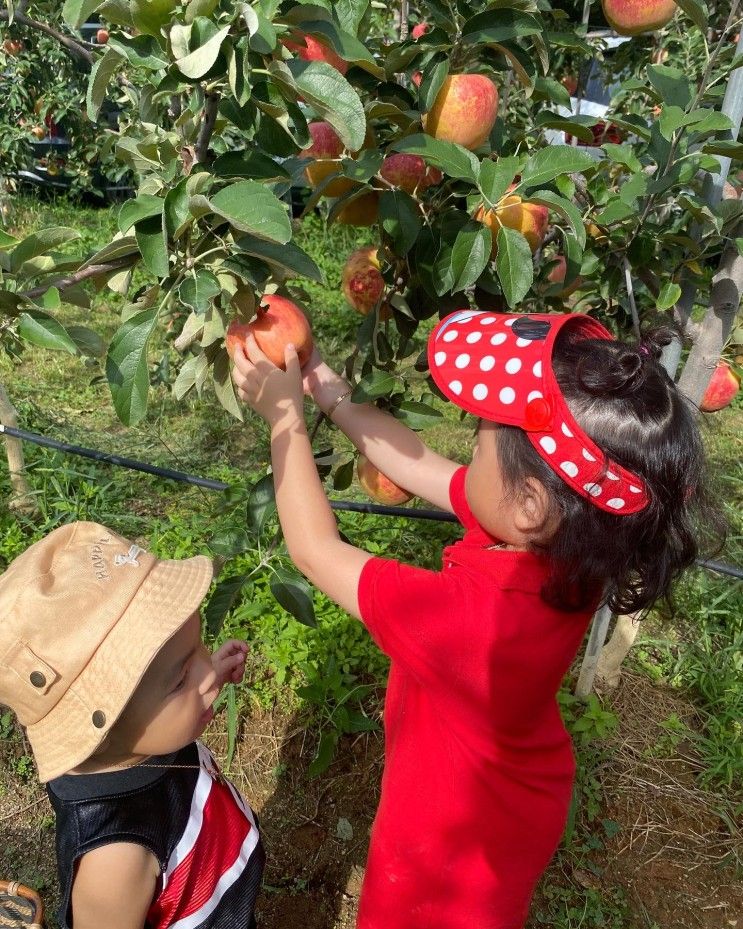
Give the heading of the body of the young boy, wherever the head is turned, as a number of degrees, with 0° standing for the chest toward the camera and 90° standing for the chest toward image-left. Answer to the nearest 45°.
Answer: approximately 270°

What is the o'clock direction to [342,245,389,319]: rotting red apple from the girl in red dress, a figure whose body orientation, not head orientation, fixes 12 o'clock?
The rotting red apple is roughly at 1 o'clock from the girl in red dress.

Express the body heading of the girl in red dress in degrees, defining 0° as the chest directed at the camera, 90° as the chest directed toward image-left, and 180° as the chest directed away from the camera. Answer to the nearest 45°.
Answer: approximately 135°

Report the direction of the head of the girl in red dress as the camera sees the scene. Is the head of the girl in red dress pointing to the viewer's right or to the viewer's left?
to the viewer's left

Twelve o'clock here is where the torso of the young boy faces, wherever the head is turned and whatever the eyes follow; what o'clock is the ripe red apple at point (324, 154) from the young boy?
The ripe red apple is roughly at 10 o'clock from the young boy.

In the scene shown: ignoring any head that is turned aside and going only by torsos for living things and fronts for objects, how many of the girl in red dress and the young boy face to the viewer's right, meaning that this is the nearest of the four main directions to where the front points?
1
